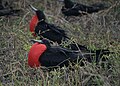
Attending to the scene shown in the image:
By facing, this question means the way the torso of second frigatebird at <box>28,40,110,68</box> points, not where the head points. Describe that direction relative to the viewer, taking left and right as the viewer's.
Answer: facing to the left of the viewer
